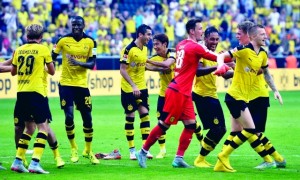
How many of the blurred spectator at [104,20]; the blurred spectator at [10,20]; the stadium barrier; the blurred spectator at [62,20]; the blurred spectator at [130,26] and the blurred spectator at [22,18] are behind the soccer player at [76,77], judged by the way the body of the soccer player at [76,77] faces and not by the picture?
6

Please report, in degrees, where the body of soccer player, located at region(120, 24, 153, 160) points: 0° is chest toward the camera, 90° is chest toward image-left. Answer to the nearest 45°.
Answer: approximately 315°

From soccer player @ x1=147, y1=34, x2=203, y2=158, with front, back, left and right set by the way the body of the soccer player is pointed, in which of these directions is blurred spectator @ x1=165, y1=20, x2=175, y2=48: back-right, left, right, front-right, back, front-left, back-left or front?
back-right

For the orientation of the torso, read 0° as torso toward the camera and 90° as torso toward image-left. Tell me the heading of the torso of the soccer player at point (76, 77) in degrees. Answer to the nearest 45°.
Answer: approximately 0°
